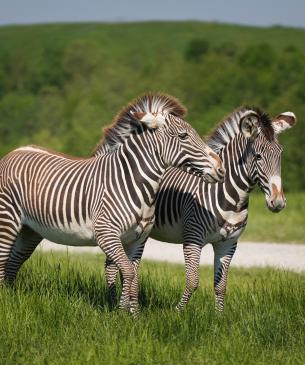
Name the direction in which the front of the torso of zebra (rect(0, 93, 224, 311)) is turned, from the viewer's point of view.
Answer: to the viewer's right

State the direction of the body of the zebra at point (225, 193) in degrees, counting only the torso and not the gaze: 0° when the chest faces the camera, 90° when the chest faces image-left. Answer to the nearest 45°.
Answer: approximately 315°

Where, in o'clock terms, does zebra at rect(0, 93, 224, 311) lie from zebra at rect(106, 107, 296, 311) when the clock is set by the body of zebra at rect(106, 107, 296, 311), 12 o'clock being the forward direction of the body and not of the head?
zebra at rect(0, 93, 224, 311) is roughly at 4 o'clock from zebra at rect(106, 107, 296, 311).

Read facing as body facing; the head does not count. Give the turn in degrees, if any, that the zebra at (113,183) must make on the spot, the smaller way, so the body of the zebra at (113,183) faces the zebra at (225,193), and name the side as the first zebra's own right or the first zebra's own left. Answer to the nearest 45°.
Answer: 0° — it already faces it
